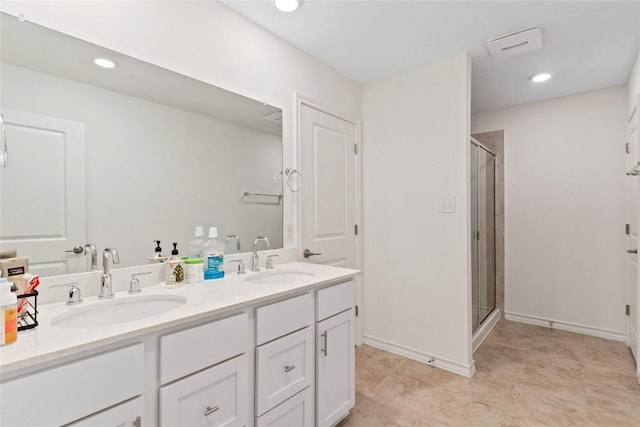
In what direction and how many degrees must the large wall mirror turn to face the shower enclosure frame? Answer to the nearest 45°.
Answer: approximately 45° to its left

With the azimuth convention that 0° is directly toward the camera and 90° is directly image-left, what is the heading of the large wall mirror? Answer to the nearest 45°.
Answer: approximately 315°

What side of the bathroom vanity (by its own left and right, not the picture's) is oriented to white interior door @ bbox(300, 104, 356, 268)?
left

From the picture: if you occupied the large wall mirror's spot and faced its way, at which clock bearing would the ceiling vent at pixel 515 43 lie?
The ceiling vent is roughly at 11 o'clock from the large wall mirror.

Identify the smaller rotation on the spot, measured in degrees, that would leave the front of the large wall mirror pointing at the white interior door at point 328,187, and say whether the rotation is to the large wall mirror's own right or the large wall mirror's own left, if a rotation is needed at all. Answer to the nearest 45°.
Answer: approximately 45° to the large wall mirror's own left

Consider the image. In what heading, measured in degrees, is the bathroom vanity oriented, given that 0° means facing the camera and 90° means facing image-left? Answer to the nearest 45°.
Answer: approximately 315°

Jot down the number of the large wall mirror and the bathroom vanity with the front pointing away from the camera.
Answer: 0

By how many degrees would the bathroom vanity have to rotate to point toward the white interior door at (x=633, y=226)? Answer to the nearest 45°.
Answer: approximately 45° to its left
